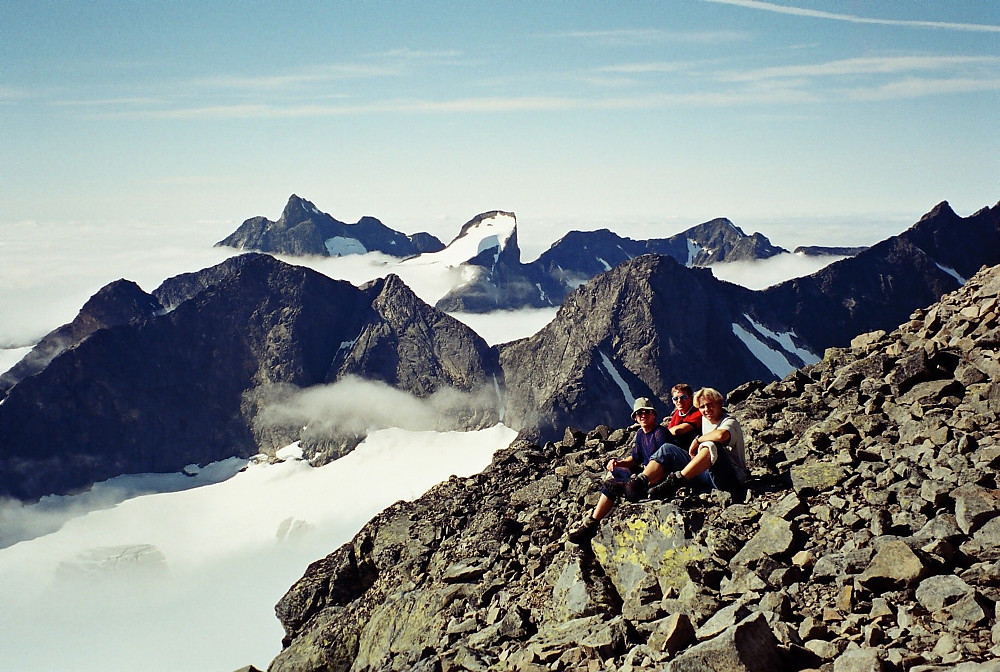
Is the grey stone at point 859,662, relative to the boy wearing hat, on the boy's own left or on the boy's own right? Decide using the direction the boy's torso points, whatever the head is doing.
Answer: on the boy's own left

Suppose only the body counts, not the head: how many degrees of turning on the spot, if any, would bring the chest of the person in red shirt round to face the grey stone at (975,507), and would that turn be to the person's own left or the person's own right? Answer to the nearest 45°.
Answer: approximately 90° to the person's own left

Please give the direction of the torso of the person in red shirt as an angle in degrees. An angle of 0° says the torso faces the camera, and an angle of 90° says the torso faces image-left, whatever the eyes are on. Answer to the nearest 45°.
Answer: approximately 45°

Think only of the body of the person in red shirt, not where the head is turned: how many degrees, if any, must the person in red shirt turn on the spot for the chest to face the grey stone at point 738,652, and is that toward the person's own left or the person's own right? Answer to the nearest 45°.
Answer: approximately 45° to the person's own left

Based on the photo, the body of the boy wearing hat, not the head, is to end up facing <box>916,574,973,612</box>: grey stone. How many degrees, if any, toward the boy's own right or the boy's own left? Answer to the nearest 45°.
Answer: approximately 90° to the boy's own left

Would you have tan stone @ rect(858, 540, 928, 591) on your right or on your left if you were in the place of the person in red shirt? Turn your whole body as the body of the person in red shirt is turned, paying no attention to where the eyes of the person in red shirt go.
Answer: on your left

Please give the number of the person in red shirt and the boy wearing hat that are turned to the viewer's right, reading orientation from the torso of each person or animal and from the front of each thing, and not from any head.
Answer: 0

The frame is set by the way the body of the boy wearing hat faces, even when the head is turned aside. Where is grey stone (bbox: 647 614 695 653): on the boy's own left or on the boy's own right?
on the boy's own left

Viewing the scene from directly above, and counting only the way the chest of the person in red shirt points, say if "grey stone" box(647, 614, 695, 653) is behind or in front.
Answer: in front

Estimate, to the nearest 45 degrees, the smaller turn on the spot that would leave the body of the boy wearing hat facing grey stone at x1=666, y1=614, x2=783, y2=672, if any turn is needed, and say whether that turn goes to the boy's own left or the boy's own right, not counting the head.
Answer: approximately 45° to the boy's own left

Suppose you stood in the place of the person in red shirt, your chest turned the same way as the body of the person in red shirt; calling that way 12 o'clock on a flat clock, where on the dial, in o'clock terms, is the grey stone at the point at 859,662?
The grey stone is roughly at 10 o'clock from the person in red shirt.

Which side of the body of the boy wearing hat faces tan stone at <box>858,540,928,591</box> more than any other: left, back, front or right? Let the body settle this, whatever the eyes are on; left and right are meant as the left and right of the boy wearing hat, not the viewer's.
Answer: left

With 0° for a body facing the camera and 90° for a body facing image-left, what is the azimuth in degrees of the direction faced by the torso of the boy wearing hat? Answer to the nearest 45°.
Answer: approximately 45°

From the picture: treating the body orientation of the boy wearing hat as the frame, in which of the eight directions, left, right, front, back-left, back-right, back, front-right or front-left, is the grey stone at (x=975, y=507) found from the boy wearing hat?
left
